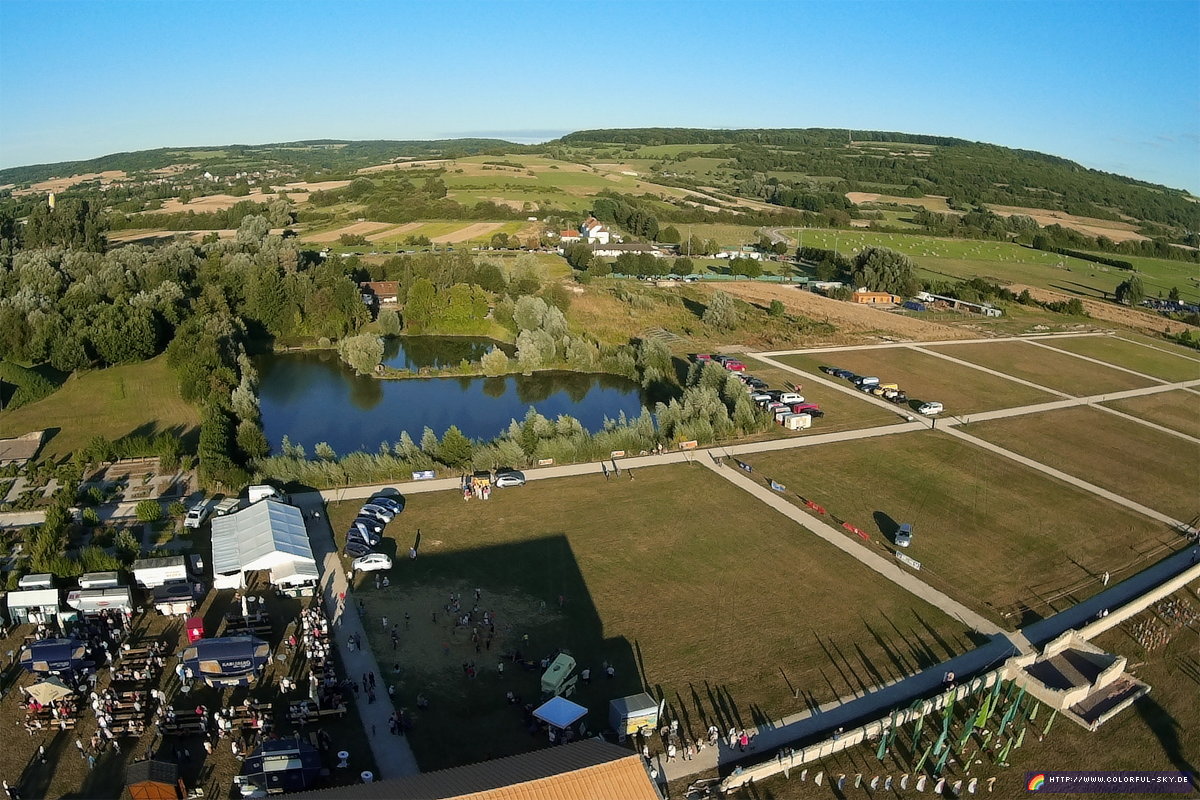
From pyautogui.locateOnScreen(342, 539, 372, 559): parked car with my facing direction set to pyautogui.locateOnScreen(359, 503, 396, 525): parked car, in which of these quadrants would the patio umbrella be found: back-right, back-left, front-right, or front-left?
back-left

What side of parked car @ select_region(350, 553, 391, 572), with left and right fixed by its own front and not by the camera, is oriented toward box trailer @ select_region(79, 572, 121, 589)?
front

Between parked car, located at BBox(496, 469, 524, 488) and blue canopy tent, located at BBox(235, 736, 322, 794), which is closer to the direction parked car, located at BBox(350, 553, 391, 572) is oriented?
the blue canopy tent

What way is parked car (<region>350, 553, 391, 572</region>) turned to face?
to the viewer's left

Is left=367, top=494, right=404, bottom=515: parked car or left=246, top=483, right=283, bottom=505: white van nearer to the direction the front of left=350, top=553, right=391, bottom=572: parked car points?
the white van

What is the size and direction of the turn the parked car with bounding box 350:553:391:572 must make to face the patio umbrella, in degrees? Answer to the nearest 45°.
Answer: approximately 45° to its left

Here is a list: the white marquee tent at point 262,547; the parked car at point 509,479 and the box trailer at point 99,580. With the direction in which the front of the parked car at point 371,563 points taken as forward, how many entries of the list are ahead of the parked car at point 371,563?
2

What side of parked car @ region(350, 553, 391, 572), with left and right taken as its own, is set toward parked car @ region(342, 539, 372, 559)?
right

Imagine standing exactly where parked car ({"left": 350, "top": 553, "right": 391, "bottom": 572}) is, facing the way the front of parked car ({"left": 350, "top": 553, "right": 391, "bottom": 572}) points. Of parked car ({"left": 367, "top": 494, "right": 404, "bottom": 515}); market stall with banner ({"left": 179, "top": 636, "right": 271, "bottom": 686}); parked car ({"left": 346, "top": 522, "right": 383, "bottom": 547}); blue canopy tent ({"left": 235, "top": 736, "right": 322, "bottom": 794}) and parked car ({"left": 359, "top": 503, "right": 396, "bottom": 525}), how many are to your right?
3
